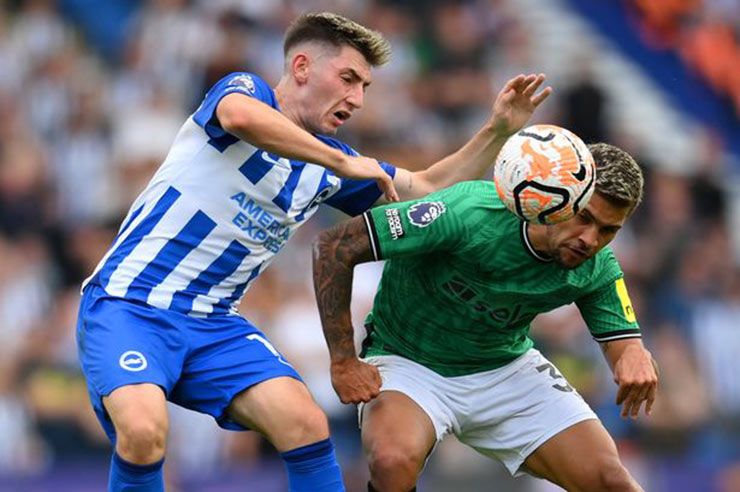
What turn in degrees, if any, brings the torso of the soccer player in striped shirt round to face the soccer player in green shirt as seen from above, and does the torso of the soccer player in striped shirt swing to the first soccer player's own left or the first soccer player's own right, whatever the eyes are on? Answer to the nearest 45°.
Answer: approximately 45° to the first soccer player's own left

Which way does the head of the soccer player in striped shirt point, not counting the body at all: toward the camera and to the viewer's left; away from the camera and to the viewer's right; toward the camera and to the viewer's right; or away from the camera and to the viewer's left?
toward the camera and to the viewer's right

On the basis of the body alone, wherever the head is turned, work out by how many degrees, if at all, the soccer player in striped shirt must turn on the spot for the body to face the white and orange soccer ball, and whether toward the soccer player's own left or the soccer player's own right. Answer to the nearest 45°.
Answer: approximately 45° to the soccer player's own left

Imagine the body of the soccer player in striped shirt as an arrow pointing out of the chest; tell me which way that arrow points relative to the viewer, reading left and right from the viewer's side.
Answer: facing the viewer and to the right of the viewer
